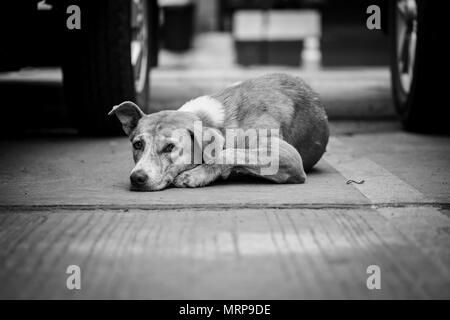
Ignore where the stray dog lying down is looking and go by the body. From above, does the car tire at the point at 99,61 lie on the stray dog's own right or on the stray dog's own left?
on the stray dog's own right

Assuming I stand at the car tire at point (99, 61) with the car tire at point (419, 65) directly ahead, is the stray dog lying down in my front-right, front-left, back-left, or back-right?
front-right

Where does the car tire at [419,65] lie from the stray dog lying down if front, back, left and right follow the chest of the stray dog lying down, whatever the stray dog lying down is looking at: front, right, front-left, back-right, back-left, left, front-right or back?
back

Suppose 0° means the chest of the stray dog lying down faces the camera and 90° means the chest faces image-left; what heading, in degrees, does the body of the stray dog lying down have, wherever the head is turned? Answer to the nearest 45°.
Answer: approximately 45°

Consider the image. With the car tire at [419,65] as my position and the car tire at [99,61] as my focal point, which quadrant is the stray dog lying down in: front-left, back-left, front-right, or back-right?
front-left
